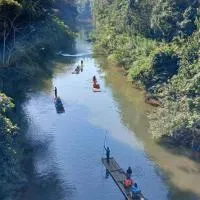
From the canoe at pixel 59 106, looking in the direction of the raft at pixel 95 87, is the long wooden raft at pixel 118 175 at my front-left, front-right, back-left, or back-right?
back-right

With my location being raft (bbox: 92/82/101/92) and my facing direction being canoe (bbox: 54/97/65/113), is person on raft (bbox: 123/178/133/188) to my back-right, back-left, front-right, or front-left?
front-left

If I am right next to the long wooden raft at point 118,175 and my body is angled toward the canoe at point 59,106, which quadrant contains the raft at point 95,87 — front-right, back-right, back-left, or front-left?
front-right

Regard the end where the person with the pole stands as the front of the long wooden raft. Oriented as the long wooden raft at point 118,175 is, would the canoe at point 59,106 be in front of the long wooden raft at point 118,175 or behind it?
in front

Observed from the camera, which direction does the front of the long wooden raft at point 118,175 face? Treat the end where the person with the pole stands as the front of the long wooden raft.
facing away from the viewer and to the left of the viewer

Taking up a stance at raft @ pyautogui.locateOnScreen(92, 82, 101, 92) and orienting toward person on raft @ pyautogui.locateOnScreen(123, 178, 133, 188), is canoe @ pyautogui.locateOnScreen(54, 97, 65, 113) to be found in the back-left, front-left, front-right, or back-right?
front-right

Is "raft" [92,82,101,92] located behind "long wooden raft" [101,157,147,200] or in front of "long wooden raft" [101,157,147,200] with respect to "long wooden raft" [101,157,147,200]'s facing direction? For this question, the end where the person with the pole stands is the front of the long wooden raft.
in front
